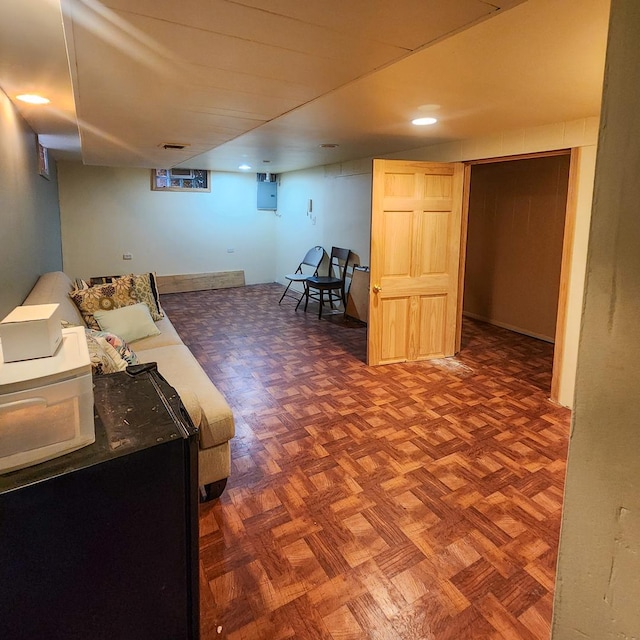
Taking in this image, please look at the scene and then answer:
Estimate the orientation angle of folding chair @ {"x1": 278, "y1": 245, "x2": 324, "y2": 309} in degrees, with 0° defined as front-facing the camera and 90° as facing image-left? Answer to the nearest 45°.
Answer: approximately 45°

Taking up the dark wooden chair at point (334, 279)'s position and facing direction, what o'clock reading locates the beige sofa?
The beige sofa is roughly at 11 o'clock from the dark wooden chair.

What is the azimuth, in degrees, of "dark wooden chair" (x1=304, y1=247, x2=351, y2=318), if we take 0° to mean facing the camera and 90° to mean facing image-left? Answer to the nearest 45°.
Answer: approximately 45°

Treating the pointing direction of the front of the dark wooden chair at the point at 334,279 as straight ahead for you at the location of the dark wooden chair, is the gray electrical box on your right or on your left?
on your right

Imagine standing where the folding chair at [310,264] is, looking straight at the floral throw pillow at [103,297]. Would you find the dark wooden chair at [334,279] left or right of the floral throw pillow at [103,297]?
left

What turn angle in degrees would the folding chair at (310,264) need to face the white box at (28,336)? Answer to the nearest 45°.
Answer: approximately 45° to its left

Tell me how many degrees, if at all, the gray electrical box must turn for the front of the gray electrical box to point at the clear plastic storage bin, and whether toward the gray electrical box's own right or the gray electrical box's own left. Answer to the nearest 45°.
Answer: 0° — it already faces it

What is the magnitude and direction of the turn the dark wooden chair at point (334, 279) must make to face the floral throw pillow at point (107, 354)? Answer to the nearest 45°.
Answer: approximately 45° to its left
